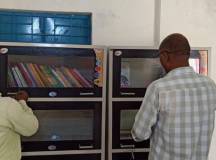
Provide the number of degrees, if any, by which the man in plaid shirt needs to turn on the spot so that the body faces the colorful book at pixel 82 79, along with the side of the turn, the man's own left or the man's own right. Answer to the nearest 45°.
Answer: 0° — they already face it

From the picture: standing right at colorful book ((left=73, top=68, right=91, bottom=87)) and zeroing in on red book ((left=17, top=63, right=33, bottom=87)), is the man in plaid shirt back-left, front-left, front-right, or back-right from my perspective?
back-left

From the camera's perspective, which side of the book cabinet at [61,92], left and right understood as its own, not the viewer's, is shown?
front

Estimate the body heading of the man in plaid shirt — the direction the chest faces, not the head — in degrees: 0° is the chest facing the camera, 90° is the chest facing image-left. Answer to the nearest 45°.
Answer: approximately 135°

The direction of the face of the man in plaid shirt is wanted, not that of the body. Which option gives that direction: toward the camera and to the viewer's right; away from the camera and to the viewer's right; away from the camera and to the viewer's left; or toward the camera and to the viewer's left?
away from the camera and to the viewer's left

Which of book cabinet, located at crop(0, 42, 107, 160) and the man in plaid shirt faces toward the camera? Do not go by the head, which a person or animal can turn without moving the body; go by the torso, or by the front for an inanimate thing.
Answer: the book cabinet

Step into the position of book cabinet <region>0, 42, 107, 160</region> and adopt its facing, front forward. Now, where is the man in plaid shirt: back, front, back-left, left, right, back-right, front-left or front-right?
front-left

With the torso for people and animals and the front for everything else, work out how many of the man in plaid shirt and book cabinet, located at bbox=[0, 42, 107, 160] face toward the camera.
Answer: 1
